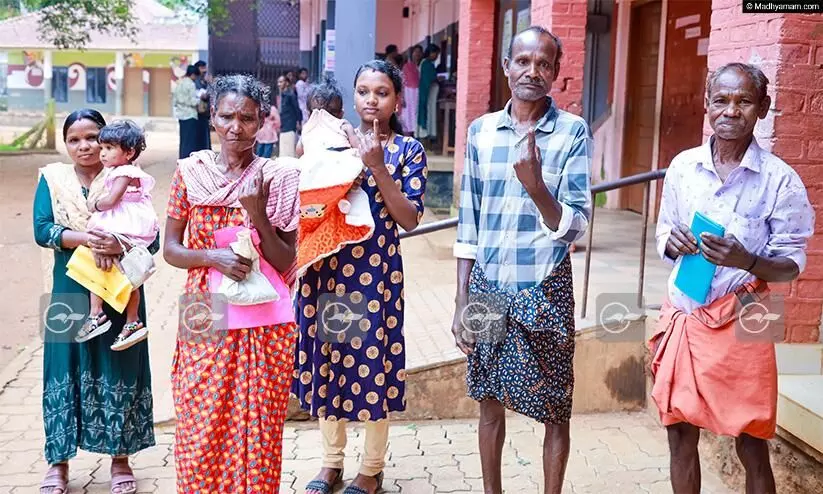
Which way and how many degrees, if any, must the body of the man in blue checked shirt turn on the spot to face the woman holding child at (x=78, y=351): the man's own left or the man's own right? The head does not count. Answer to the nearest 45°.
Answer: approximately 90° to the man's own right

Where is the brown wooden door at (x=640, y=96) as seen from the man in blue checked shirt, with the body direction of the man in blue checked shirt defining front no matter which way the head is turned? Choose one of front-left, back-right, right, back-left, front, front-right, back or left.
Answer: back

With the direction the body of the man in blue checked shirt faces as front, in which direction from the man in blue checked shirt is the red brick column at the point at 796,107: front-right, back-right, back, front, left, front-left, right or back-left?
back-left

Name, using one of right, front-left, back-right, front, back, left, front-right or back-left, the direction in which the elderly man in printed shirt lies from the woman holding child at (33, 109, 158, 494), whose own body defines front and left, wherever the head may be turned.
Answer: front-left

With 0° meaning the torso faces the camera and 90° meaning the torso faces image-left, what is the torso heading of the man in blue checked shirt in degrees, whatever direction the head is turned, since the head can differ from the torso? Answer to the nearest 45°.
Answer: approximately 0°

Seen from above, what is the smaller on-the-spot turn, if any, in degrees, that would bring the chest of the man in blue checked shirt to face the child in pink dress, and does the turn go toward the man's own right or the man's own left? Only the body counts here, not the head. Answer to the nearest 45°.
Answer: approximately 90° to the man's own right

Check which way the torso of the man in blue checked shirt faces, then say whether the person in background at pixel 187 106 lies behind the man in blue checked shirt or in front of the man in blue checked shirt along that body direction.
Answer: behind

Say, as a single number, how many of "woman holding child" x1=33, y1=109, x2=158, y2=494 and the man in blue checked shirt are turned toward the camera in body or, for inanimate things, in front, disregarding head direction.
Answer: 2

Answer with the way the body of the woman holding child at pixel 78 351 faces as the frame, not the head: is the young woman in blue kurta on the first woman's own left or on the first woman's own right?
on the first woman's own left

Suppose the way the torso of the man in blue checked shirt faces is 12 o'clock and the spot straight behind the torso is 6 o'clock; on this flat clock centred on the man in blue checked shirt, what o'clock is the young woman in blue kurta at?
The young woman in blue kurta is roughly at 4 o'clock from the man in blue checked shirt.
